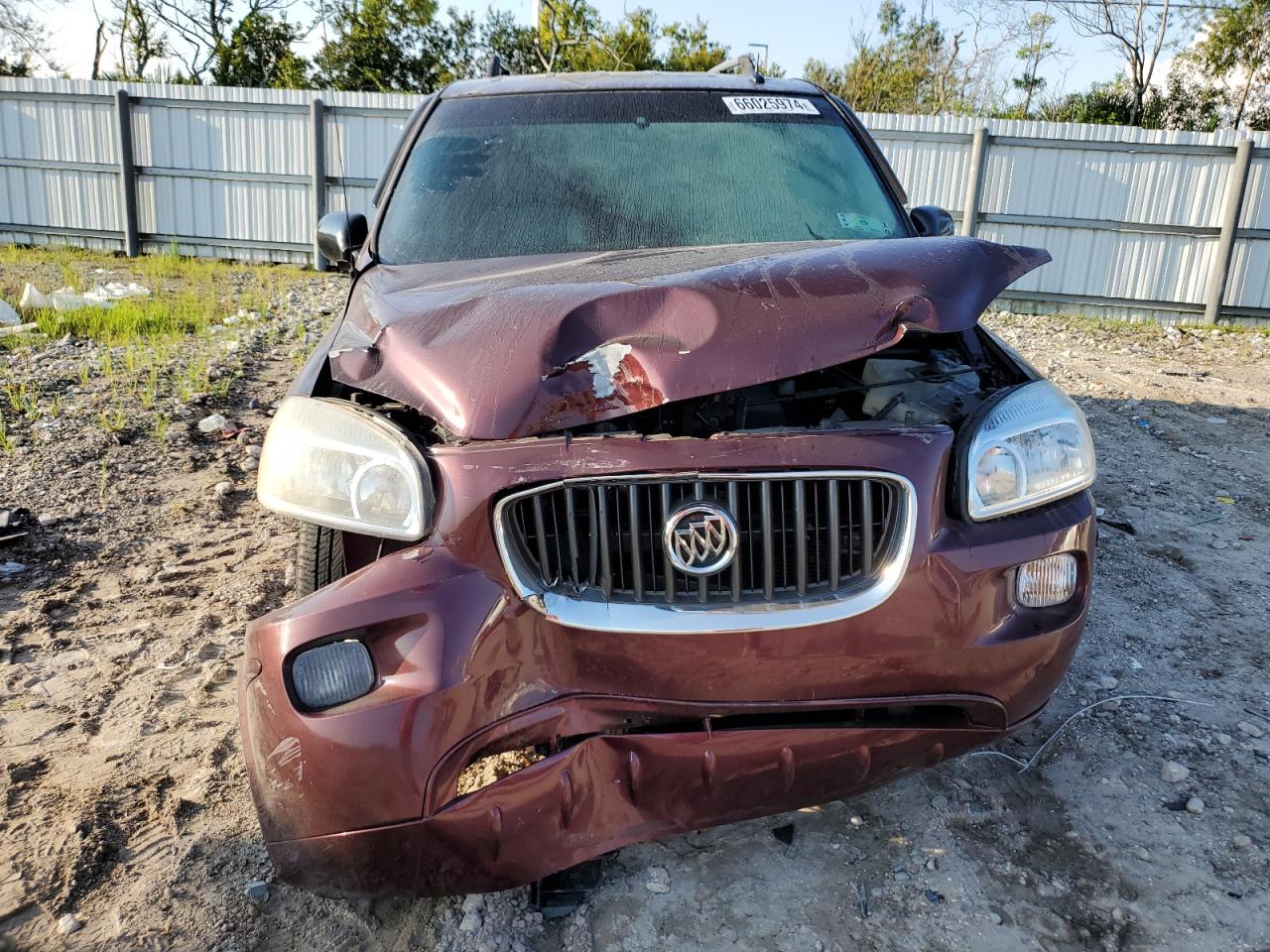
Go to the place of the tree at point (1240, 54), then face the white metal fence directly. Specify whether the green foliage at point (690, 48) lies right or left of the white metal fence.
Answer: right

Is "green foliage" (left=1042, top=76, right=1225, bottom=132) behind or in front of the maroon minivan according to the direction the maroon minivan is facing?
behind

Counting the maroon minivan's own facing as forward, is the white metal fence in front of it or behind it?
behind

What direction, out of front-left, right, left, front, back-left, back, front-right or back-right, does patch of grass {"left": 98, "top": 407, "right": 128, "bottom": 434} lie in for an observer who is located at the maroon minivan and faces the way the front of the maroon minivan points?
back-right

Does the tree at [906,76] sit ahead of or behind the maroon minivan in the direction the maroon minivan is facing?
behind

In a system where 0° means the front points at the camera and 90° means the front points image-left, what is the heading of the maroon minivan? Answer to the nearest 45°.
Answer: approximately 0°

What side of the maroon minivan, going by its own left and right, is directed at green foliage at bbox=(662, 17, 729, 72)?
back

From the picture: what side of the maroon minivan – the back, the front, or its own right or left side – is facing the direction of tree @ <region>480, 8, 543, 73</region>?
back

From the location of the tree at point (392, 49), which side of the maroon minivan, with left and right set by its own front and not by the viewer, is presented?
back
